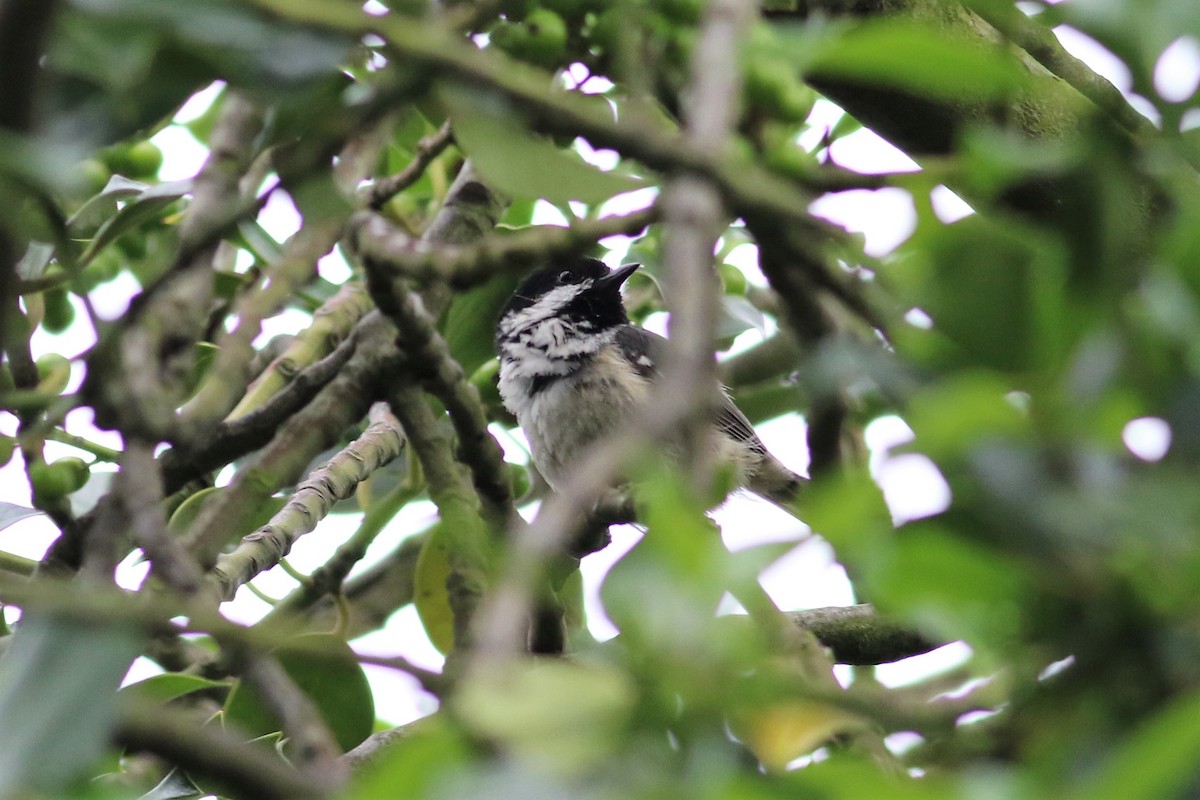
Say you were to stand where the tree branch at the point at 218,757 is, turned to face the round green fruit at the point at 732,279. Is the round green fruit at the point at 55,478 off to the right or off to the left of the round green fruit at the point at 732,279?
left

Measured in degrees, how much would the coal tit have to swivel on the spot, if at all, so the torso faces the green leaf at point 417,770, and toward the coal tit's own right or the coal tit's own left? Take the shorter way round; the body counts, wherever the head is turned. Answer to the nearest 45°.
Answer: approximately 45° to the coal tit's own left

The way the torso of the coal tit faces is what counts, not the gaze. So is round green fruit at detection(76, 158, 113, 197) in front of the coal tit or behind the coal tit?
in front

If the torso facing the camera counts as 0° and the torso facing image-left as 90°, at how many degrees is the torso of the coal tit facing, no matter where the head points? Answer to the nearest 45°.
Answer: approximately 45°

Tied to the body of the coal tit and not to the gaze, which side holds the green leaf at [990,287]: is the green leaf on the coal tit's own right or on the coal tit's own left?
on the coal tit's own left
